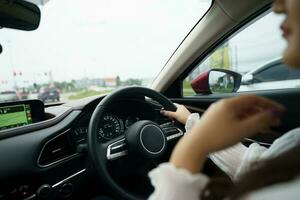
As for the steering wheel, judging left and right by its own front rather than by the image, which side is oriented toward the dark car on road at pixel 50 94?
back

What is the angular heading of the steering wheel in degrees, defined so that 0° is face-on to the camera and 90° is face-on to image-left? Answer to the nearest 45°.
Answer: approximately 315°

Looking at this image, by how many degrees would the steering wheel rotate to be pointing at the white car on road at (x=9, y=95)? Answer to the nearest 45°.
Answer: approximately 135° to its right
